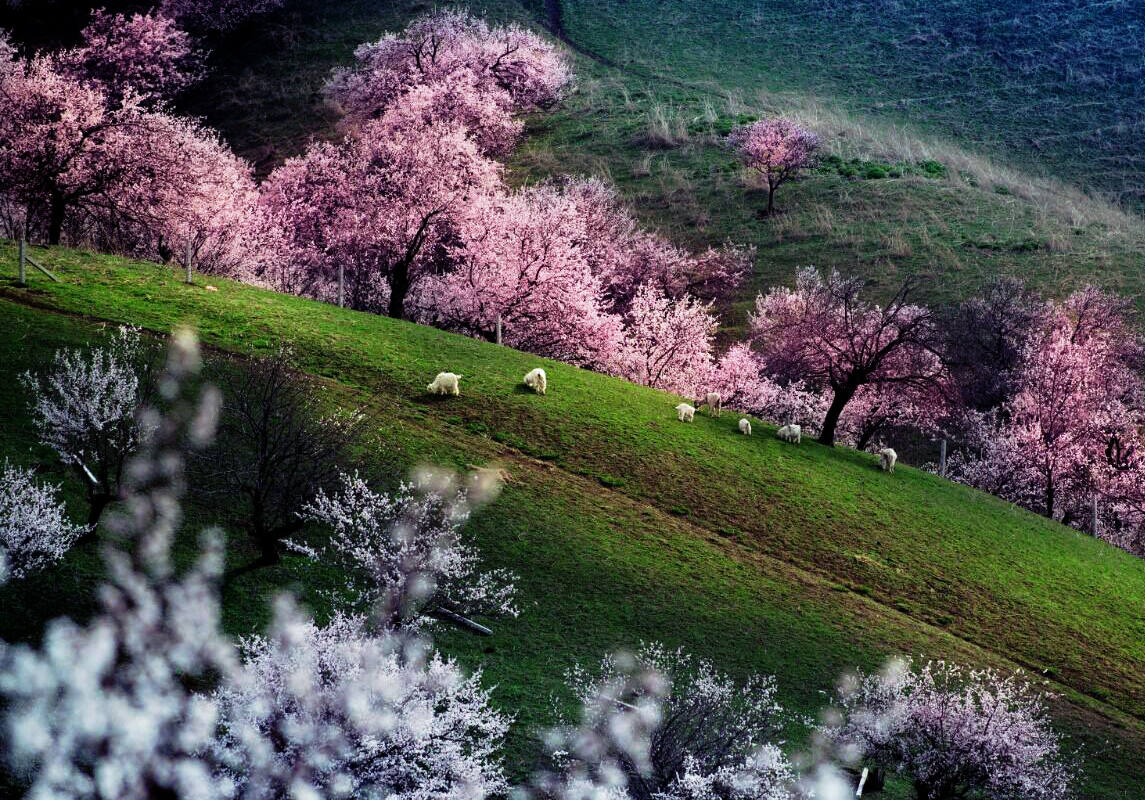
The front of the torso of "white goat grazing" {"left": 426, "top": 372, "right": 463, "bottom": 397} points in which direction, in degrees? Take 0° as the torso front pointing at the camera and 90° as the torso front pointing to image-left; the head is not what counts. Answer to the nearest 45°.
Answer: approximately 90°

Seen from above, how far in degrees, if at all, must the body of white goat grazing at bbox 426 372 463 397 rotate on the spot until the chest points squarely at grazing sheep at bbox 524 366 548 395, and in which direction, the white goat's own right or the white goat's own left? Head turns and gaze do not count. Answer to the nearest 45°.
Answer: approximately 135° to the white goat's own right

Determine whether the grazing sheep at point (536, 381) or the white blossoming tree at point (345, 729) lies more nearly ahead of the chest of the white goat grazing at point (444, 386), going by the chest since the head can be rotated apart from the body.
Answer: the white blossoming tree

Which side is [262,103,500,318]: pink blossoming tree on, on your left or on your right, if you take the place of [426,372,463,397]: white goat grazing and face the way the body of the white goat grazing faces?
on your right

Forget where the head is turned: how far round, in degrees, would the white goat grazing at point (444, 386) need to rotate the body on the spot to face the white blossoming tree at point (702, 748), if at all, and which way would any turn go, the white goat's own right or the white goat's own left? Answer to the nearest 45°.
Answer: approximately 90° to the white goat's own left

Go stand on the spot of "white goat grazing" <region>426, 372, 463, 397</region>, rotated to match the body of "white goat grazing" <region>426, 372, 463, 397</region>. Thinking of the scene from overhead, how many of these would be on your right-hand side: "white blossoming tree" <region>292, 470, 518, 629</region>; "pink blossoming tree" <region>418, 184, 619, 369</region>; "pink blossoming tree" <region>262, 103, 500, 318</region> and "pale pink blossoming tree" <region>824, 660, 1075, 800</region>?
2

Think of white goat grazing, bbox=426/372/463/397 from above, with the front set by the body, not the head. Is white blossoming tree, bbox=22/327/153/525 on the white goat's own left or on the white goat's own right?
on the white goat's own left

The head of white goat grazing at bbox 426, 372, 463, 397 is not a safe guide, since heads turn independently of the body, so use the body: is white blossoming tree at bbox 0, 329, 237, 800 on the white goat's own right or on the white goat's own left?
on the white goat's own left

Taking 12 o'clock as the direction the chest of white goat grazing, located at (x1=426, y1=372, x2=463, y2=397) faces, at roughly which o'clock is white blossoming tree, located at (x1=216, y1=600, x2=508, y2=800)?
The white blossoming tree is roughly at 9 o'clock from the white goat grazing.

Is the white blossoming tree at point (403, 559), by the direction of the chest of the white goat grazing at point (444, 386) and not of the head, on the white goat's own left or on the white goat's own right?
on the white goat's own left

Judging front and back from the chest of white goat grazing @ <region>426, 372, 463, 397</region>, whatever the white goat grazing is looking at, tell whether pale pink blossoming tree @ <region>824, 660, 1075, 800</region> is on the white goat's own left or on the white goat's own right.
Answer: on the white goat's own left
